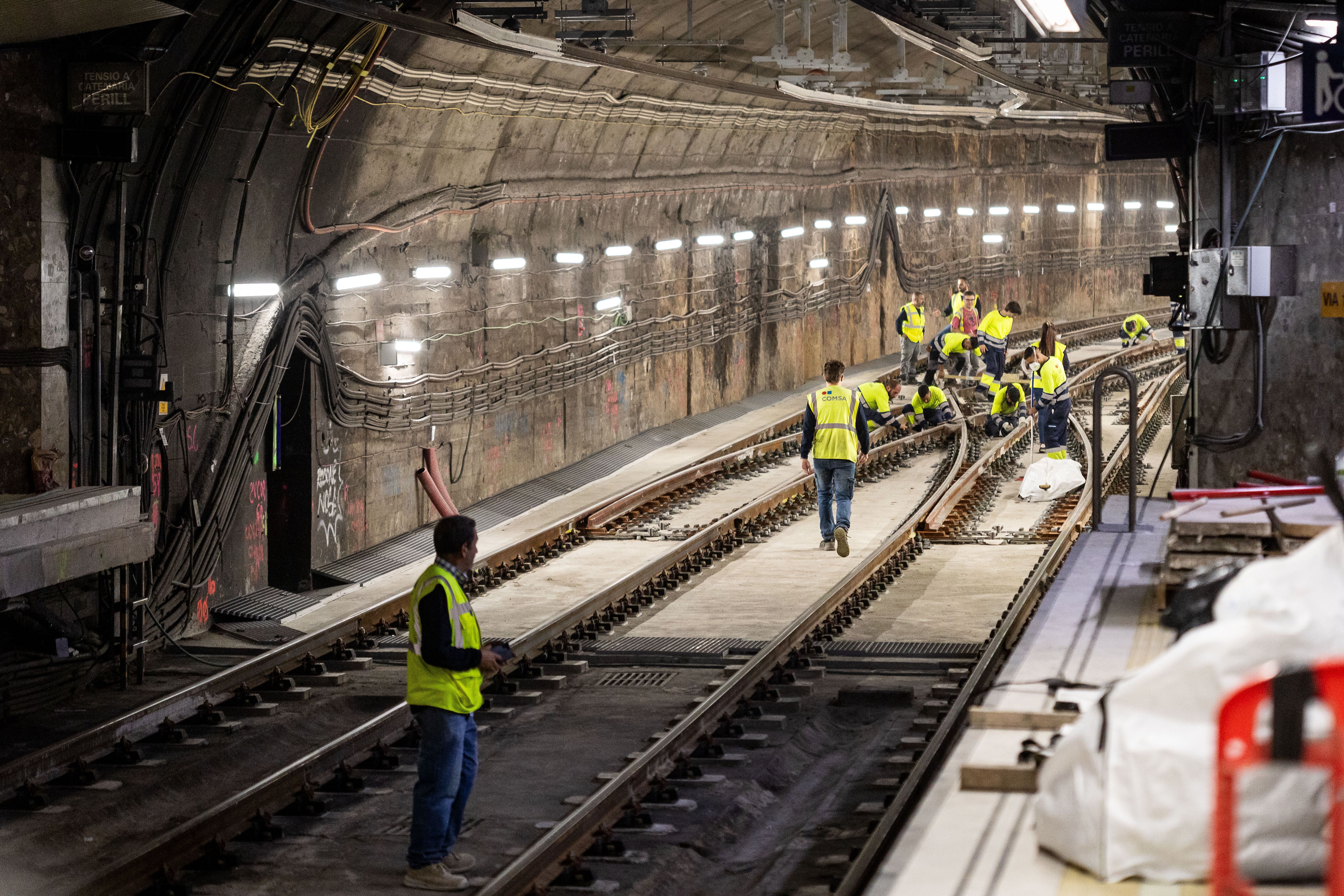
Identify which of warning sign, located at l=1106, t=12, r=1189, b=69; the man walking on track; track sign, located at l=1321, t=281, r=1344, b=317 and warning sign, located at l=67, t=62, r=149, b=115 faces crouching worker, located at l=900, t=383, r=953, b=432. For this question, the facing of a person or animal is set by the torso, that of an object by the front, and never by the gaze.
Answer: the man walking on track

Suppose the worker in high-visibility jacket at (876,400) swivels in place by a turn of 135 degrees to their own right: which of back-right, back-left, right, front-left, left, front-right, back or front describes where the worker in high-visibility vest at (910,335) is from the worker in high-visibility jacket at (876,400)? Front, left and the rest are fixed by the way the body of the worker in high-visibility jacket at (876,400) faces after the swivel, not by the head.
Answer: back-right

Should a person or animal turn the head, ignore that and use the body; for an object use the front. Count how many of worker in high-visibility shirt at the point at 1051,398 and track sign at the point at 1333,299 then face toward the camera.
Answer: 1

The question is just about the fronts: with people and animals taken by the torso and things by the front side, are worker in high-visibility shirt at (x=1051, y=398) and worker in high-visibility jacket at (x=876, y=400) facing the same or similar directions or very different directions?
very different directions

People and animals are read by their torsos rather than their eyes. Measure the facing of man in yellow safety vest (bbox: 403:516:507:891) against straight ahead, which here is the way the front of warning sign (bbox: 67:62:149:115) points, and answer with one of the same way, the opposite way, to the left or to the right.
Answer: to the left

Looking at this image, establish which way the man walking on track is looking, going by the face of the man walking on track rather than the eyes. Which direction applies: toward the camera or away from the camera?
away from the camera

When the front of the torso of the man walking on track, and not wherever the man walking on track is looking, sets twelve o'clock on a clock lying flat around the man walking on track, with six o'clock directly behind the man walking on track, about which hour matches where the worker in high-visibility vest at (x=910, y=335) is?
The worker in high-visibility vest is roughly at 12 o'clock from the man walking on track.

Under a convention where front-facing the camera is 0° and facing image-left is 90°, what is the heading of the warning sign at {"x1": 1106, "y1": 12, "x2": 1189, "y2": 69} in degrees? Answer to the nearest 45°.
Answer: approximately 0°

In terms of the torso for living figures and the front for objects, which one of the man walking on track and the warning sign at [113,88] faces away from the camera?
the man walking on track

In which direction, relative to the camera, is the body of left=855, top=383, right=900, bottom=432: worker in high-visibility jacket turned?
to the viewer's right

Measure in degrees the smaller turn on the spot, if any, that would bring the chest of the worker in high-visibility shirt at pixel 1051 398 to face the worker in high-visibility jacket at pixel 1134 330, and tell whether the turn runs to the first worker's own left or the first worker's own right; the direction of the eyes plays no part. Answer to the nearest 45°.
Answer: approximately 90° to the first worker's own right

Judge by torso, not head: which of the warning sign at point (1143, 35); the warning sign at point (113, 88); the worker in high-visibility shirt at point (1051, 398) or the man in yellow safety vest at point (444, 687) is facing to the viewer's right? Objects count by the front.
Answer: the man in yellow safety vest
